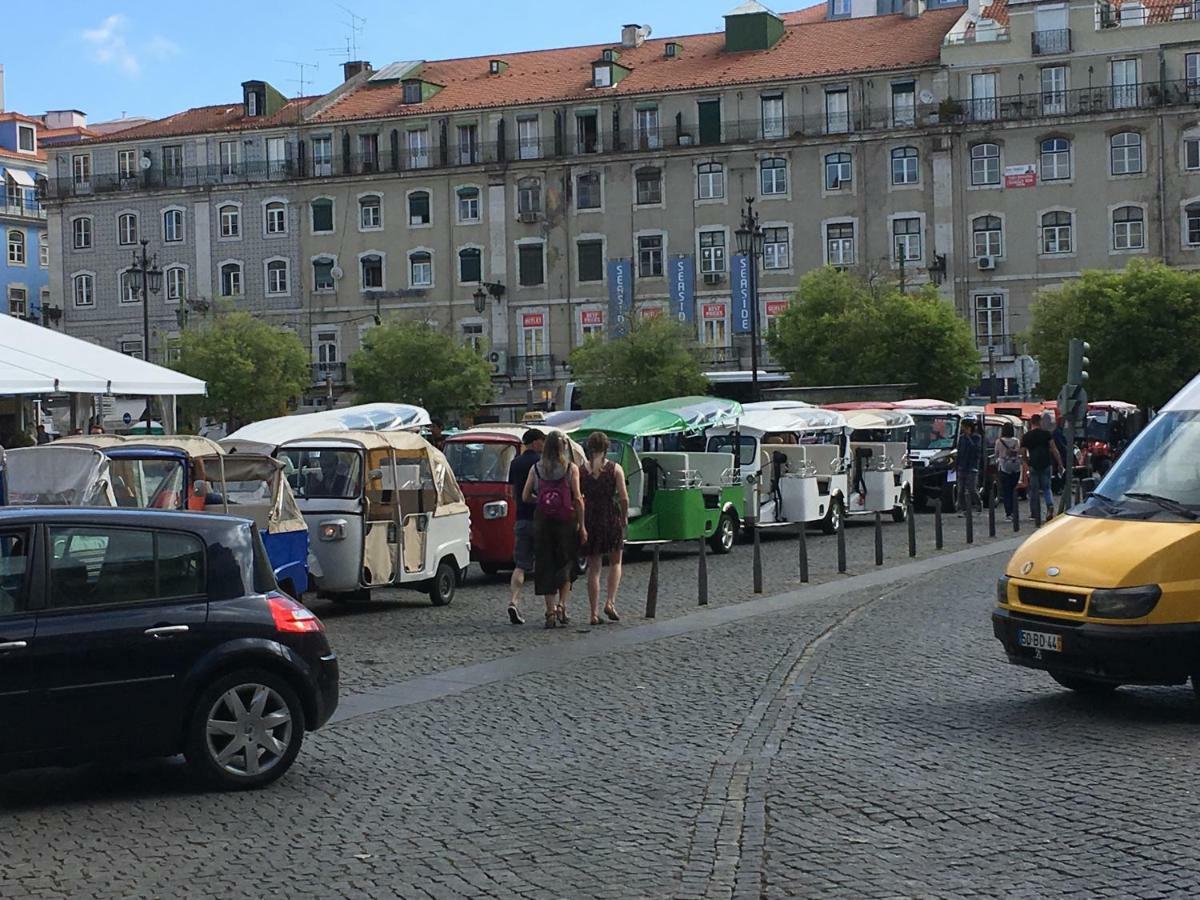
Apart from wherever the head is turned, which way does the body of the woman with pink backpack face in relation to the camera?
away from the camera

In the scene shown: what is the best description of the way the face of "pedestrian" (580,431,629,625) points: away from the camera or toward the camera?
away from the camera

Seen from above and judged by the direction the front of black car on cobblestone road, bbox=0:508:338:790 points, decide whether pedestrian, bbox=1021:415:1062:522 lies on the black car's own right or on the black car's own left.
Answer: on the black car's own right

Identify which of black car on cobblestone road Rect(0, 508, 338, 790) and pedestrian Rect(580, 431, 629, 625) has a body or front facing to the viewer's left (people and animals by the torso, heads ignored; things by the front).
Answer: the black car on cobblestone road

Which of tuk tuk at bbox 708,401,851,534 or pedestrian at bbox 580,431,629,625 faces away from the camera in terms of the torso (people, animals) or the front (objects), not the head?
the pedestrian

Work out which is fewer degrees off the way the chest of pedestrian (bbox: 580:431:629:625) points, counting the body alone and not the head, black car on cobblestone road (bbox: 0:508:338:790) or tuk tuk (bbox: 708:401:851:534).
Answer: the tuk tuk

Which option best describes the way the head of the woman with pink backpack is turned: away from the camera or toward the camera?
away from the camera

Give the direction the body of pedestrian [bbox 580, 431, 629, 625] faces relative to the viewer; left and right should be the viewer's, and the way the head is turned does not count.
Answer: facing away from the viewer

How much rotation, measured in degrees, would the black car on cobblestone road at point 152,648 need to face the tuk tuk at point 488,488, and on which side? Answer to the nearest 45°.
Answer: approximately 90° to its right

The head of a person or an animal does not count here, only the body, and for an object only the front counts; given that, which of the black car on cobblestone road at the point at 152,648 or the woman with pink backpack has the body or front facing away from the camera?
the woman with pink backpack

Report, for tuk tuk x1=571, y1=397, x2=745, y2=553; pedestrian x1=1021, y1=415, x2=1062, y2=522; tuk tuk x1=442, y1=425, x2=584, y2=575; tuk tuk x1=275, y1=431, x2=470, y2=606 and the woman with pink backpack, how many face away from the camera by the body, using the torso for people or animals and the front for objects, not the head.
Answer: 2
